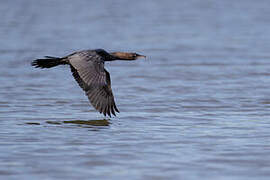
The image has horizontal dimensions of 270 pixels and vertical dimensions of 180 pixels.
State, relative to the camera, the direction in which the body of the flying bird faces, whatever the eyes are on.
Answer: to the viewer's right
